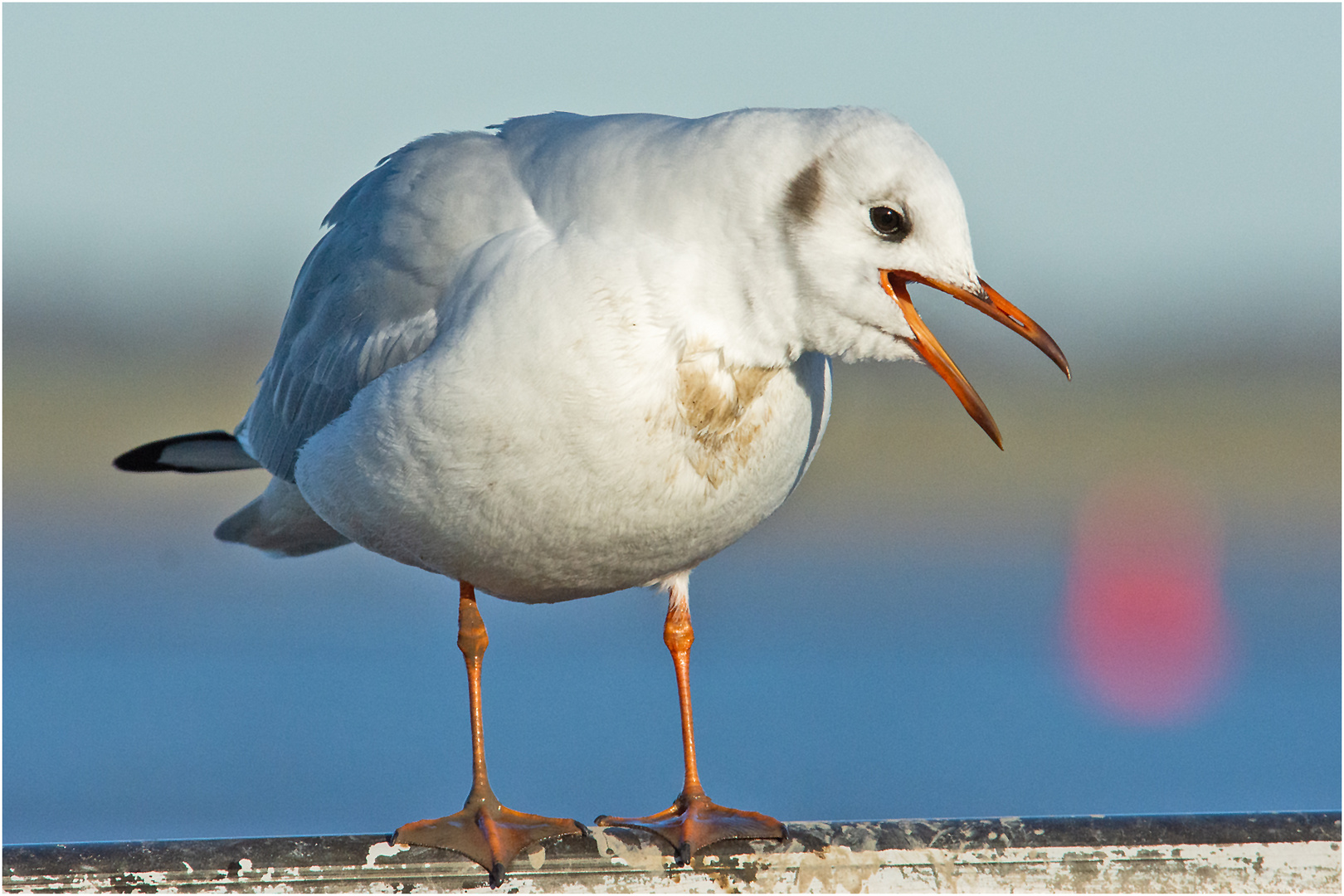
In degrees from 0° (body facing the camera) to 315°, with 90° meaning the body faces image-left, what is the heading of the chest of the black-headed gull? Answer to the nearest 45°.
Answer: approximately 315°
